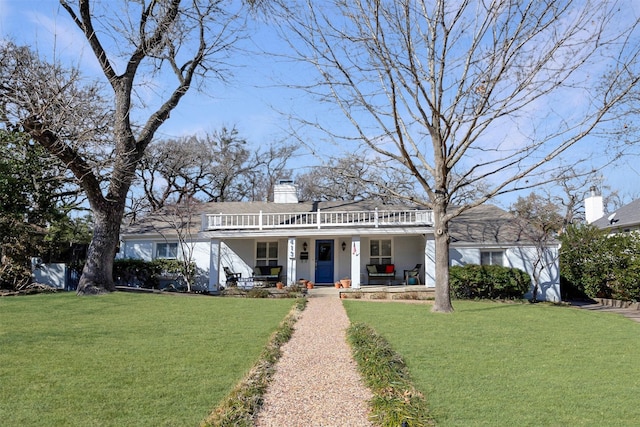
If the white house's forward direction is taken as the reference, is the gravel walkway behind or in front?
in front

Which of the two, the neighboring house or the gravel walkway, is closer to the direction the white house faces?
the gravel walkway

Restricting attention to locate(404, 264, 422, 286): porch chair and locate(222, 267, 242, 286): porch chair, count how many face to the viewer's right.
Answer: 1

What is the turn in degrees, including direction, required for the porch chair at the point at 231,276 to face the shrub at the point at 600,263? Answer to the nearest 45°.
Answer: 0° — it already faces it

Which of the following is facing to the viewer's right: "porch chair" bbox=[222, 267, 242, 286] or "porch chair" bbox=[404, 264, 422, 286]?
"porch chair" bbox=[222, 267, 242, 286]

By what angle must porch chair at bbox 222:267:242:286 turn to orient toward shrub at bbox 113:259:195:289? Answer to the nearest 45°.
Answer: approximately 180°

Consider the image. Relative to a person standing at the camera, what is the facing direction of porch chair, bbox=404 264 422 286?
facing to the left of the viewer

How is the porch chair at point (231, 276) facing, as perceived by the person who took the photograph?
facing to the right of the viewer
